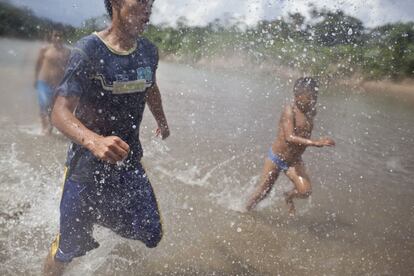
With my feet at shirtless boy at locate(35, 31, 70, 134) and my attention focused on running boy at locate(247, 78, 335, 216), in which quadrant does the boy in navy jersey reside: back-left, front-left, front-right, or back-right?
front-right

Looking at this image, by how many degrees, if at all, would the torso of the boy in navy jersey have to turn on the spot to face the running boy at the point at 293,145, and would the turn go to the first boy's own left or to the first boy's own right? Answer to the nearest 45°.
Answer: approximately 90° to the first boy's own left

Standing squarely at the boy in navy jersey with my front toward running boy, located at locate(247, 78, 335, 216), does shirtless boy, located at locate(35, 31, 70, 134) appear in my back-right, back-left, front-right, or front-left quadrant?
front-left

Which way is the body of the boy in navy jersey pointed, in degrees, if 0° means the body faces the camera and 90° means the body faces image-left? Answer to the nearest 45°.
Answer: approximately 315°

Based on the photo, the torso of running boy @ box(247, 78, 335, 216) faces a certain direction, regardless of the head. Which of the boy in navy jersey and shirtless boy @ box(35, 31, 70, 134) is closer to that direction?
the boy in navy jersey

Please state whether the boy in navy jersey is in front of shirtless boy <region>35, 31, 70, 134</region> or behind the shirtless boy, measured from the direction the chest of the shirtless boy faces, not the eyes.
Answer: in front

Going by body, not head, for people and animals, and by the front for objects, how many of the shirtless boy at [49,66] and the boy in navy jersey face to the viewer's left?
0

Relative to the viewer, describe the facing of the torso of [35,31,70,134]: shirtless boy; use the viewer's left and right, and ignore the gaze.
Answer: facing the viewer and to the right of the viewer

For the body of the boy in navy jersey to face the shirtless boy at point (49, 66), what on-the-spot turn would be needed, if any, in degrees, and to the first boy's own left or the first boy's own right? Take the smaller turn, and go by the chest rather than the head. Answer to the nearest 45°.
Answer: approximately 135° to the first boy's own left

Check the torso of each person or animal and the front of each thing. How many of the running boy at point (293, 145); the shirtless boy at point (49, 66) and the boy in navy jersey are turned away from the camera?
0

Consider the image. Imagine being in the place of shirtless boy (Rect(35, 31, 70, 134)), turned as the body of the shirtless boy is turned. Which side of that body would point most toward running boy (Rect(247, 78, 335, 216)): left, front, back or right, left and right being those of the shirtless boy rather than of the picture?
front
